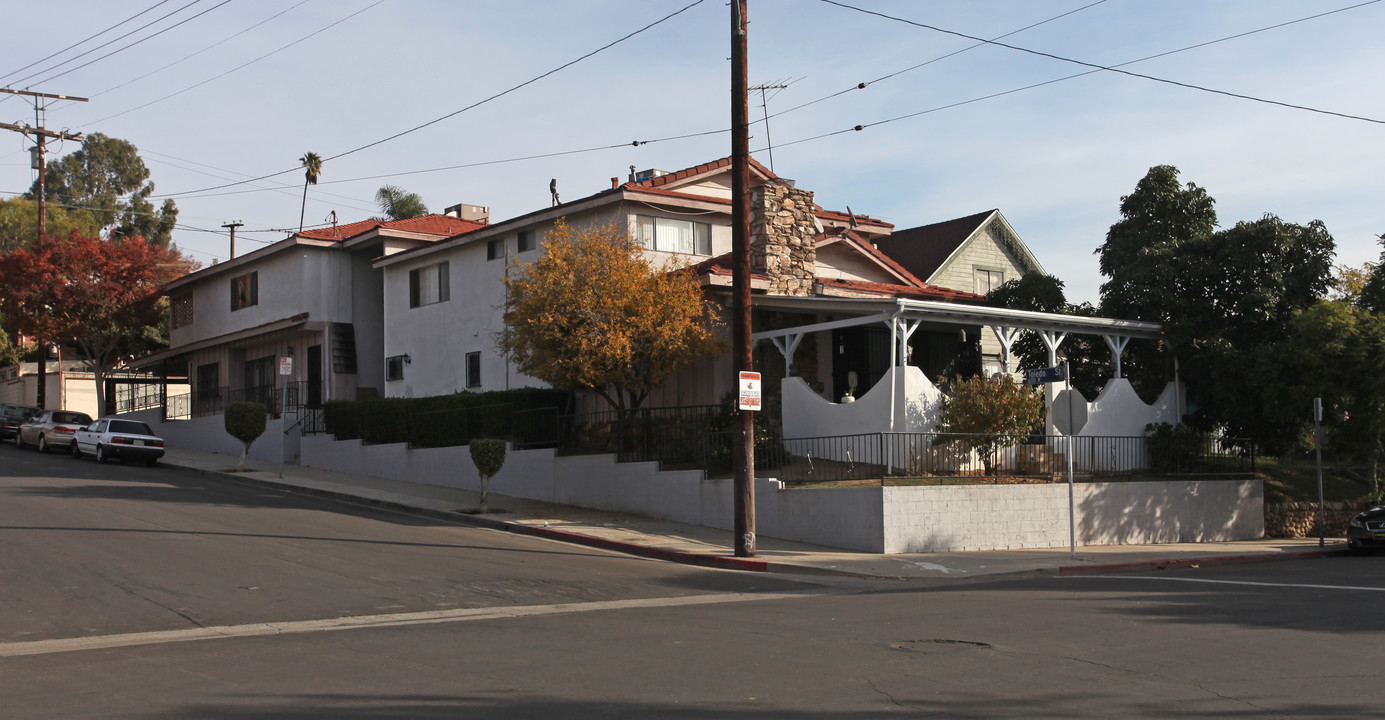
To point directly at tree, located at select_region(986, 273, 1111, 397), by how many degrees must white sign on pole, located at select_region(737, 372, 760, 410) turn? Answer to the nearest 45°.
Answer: approximately 135° to its left

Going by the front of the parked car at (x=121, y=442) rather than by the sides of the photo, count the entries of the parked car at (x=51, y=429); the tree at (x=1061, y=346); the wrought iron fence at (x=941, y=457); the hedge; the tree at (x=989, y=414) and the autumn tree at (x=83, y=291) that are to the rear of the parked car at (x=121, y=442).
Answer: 4

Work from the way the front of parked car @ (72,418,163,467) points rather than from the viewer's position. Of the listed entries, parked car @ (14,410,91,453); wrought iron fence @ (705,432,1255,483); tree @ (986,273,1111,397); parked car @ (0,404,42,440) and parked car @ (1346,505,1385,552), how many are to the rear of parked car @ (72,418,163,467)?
3

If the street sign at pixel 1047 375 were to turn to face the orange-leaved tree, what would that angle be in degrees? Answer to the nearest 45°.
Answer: approximately 90° to its right

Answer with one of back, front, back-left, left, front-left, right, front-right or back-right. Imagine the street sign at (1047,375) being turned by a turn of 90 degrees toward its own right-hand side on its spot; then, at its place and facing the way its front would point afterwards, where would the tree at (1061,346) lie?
right

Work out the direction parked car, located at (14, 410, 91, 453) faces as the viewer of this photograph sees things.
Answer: facing away from the viewer and to the left of the viewer

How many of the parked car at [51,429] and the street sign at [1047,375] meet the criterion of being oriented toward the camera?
1

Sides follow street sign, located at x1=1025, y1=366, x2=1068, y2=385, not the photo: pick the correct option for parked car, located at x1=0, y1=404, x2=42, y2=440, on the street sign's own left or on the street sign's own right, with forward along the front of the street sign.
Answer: on the street sign's own right

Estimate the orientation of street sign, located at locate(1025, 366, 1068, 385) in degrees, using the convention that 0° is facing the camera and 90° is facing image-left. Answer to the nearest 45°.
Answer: approximately 0°

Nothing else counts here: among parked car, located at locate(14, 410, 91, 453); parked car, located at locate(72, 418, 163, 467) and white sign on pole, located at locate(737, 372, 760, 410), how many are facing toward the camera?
1

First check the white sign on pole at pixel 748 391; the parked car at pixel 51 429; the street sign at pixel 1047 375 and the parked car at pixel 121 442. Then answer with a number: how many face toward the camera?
2
